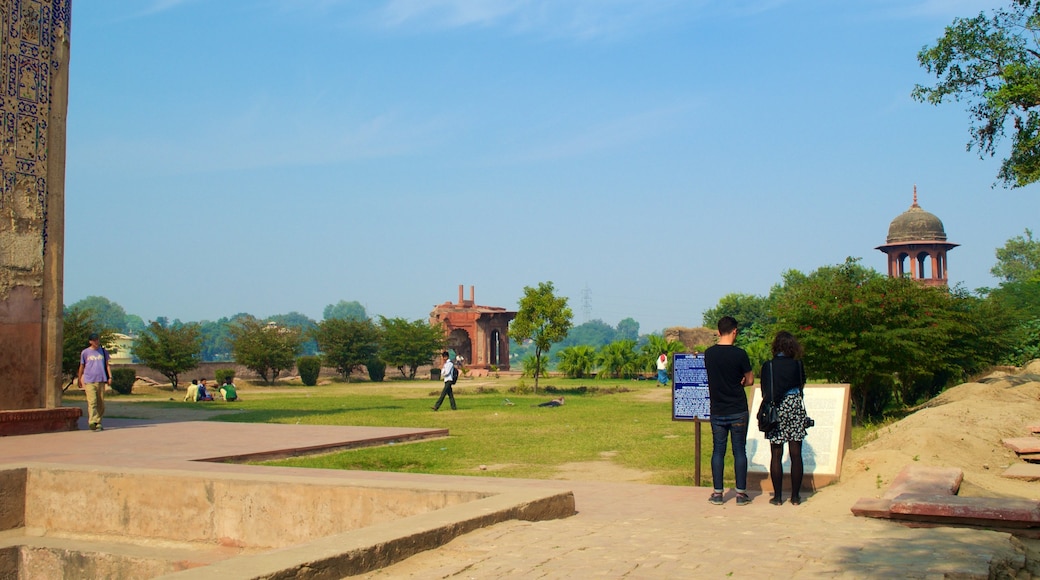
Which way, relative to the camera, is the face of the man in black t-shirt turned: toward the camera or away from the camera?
away from the camera

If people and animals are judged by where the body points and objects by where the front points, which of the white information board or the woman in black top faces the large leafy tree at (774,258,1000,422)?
the woman in black top

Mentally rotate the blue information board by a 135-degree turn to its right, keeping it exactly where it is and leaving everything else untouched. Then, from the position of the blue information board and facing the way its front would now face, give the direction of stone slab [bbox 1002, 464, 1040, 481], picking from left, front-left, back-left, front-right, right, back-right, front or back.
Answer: back-right

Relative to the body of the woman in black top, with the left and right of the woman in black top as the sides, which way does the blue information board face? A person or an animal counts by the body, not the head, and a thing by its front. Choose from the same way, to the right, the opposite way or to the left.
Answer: the opposite way

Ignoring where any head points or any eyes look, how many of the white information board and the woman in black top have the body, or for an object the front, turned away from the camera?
1

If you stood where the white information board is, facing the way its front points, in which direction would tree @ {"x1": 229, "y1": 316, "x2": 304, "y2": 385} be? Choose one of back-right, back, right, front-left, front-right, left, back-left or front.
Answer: back-right

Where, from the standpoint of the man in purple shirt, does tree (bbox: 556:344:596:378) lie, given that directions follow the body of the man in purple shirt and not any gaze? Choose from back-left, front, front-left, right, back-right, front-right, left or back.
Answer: back-left

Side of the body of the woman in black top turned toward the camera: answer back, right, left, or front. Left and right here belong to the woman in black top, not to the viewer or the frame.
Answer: back

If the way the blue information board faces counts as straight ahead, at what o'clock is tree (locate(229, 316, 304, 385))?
The tree is roughly at 5 o'clock from the blue information board.

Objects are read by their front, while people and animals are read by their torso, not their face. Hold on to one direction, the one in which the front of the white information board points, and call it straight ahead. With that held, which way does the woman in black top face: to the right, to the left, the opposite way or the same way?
the opposite way
